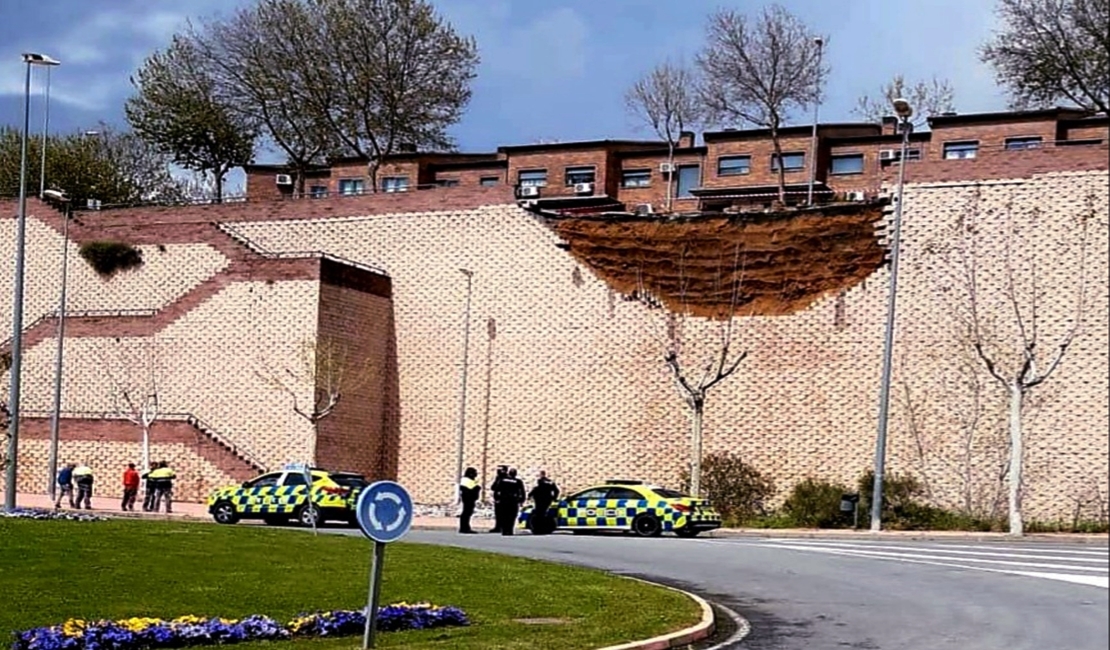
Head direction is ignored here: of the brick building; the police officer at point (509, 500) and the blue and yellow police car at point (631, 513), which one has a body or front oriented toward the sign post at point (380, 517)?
the brick building

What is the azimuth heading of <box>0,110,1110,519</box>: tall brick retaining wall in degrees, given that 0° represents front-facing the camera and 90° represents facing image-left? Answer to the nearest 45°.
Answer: approximately 0°

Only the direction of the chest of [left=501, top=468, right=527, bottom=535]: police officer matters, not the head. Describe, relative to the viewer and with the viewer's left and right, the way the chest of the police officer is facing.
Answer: facing away from the viewer

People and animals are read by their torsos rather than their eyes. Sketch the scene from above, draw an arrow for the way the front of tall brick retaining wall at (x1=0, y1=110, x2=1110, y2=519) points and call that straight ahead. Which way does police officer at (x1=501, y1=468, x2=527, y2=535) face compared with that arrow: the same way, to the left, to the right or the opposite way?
the opposite way

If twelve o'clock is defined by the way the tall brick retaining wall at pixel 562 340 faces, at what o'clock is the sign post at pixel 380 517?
The sign post is roughly at 12 o'clock from the tall brick retaining wall.

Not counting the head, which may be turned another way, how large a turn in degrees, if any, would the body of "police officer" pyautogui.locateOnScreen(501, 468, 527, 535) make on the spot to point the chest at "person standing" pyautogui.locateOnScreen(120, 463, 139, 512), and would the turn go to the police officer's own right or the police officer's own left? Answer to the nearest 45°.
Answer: approximately 45° to the police officer's own left

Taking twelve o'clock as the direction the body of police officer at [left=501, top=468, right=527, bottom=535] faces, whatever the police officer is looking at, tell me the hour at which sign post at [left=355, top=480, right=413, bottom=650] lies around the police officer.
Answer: The sign post is roughly at 6 o'clock from the police officer.

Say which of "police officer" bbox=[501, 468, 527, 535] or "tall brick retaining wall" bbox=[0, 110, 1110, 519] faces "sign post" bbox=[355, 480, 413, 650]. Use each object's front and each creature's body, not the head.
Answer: the tall brick retaining wall

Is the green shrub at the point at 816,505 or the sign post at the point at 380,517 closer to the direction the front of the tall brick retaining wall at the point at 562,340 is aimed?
the sign post

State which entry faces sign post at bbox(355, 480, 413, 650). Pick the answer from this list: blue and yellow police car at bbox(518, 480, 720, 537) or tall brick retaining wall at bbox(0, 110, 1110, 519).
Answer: the tall brick retaining wall
